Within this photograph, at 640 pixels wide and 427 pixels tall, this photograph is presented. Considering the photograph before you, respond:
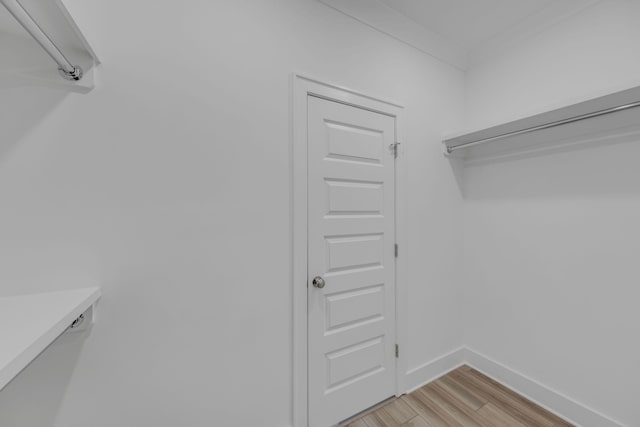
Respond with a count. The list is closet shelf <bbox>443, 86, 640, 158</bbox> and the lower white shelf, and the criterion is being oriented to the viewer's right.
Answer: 1

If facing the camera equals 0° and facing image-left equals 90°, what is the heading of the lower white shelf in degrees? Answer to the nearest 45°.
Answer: approximately 270°

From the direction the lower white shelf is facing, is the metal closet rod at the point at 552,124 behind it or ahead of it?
ahead

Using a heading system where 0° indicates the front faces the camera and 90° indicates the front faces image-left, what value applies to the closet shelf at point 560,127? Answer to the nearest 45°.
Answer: approximately 45°

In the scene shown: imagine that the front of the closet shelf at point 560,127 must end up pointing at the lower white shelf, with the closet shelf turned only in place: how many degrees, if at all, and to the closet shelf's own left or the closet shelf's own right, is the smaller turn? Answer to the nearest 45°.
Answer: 0° — it already faces it

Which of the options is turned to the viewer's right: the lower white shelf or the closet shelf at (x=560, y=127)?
the lower white shelf

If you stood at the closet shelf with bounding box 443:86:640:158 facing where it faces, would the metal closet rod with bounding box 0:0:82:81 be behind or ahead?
ahead

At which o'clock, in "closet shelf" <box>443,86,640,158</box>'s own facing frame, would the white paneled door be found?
The white paneled door is roughly at 12 o'clock from the closet shelf.
